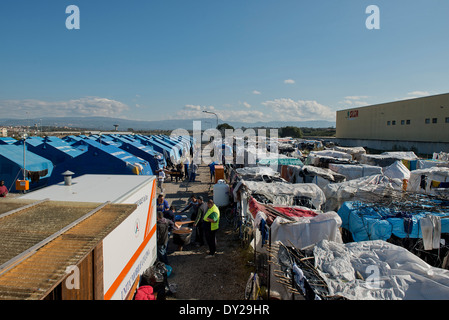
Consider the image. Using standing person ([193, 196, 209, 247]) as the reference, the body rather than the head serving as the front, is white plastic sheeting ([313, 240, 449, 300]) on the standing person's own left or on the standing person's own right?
on the standing person's own left
